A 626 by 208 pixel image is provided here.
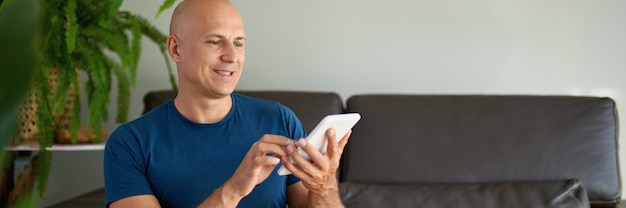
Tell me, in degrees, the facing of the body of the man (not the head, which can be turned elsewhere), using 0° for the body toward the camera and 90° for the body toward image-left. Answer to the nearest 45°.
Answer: approximately 315°

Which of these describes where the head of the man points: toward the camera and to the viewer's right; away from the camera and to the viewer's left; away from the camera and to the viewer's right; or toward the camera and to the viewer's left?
toward the camera and to the viewer's right

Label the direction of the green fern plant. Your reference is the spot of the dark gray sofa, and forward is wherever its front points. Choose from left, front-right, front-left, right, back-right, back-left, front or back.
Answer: right

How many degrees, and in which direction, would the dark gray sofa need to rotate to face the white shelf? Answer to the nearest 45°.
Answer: approximately 90° to its right
